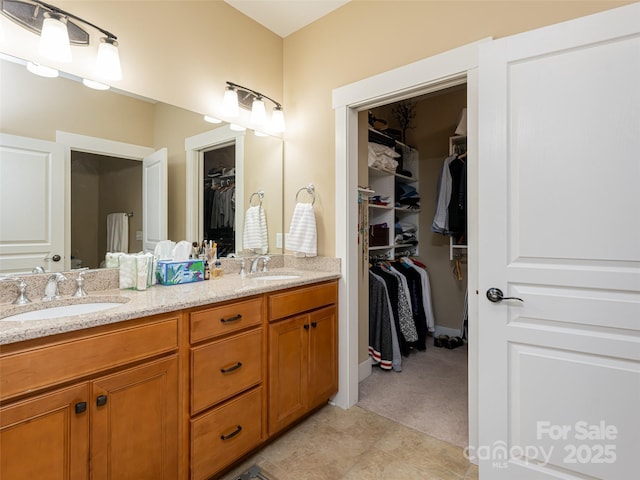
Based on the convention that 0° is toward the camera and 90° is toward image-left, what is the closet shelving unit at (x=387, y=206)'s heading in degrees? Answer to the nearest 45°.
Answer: approximately 315°

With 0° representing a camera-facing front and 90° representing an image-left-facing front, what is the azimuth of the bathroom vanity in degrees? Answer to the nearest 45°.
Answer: approximately 315°

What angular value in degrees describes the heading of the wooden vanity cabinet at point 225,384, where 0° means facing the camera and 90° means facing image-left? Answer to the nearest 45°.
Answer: approximately 315°

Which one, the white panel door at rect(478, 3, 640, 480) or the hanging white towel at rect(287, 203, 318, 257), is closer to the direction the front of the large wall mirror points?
the white panel door
